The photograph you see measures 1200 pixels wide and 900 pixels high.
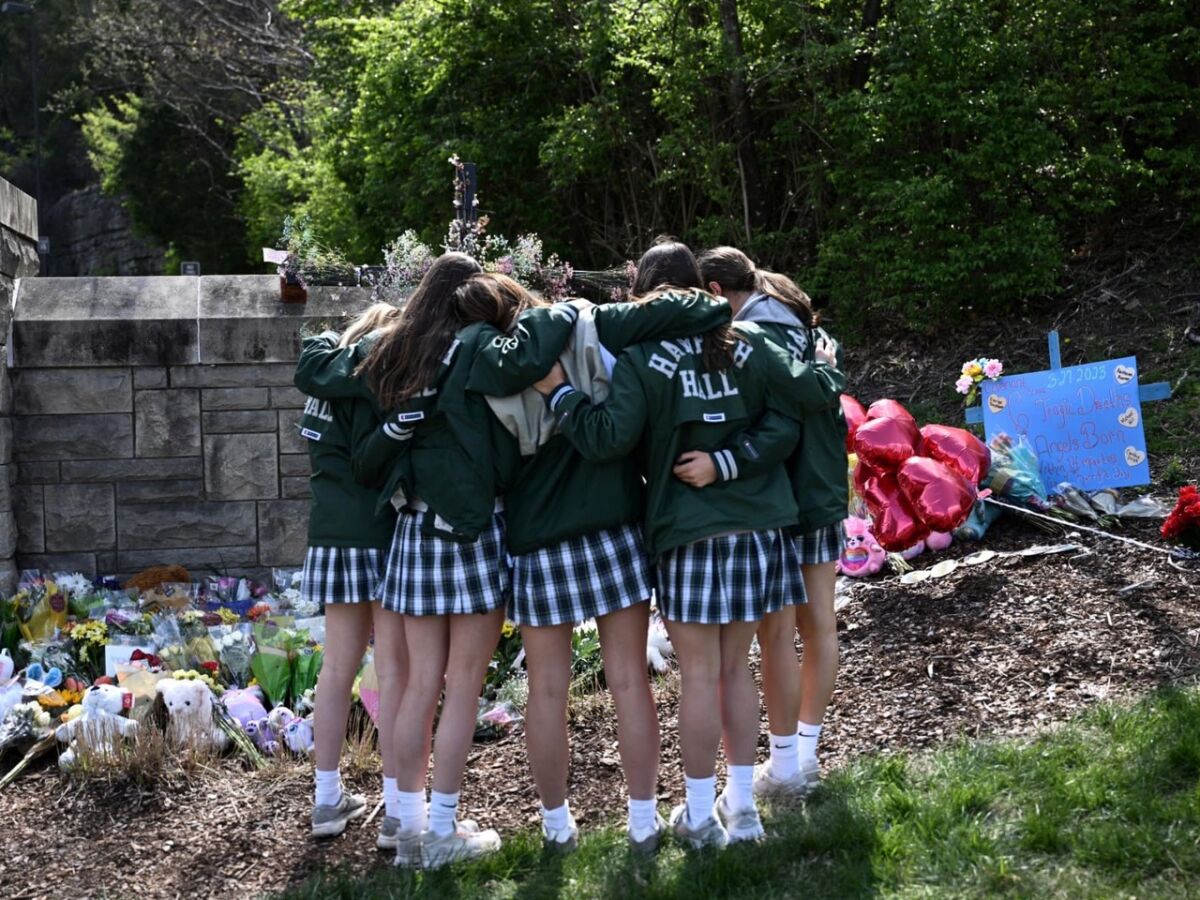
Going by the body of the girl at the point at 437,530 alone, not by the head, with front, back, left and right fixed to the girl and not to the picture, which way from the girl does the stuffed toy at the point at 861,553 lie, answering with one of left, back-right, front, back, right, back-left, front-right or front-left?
front

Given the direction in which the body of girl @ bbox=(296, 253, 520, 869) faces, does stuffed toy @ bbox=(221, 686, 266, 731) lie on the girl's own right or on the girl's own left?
on the girl's own left

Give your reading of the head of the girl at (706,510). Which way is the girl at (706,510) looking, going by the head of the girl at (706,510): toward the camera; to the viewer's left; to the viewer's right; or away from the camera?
away from the camera

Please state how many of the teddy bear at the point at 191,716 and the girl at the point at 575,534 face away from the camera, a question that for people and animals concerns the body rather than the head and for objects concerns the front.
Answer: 1

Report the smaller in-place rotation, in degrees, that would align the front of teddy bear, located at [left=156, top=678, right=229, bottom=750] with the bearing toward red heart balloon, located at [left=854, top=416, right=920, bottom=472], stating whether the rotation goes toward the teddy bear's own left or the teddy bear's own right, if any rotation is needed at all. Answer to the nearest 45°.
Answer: approximately 90° to the teddy bear's own left

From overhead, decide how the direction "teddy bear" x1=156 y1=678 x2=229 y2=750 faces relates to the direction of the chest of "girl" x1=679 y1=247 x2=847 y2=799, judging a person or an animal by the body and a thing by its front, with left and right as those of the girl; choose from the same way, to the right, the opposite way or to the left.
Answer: the opposite way

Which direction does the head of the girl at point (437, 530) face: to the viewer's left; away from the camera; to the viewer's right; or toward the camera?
away from the camera

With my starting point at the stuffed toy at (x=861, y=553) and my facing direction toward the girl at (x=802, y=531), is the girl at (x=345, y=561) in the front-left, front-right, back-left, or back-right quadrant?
front-right

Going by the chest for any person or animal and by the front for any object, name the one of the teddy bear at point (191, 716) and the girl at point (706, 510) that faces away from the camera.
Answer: the girl

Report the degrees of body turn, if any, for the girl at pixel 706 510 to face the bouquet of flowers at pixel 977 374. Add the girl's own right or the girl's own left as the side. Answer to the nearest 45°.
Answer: approximately 45° to the girl's own right

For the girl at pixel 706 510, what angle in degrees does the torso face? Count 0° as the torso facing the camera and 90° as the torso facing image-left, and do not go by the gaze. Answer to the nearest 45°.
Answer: approximately 180°

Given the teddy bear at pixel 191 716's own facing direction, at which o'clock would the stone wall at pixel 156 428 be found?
The stone wall is roughly at 6 o'clock from the teddy bear.

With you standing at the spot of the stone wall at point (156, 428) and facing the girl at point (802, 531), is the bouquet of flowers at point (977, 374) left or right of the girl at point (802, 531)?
left

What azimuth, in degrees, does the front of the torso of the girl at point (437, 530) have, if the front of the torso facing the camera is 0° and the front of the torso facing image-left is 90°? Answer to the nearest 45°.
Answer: approximately 225°

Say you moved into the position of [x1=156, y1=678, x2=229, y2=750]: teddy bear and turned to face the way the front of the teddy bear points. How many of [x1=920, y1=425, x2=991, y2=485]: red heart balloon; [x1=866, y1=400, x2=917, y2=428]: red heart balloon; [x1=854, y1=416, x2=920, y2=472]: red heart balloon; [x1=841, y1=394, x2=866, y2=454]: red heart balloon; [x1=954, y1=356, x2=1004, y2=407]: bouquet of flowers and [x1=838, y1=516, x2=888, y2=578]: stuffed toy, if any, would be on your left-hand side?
6

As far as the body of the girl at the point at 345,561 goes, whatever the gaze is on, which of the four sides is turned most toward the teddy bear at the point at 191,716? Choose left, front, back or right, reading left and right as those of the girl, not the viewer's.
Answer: left

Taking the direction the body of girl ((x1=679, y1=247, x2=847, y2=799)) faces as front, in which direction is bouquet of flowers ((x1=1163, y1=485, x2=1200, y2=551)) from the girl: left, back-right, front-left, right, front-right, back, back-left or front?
right

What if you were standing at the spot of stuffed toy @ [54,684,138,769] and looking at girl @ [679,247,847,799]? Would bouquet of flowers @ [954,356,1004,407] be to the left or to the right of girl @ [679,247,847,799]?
left

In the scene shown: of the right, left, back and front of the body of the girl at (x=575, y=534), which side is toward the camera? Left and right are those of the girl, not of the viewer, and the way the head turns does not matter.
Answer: back
